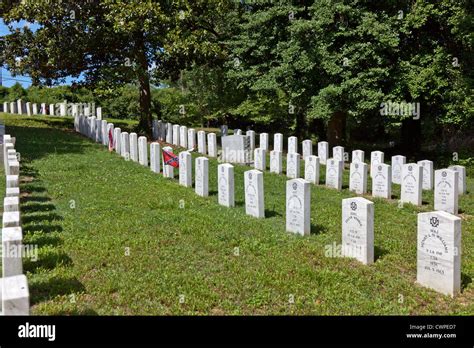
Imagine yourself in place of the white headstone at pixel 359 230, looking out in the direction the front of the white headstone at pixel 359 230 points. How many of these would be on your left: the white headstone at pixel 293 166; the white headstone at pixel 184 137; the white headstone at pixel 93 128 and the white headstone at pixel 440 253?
1

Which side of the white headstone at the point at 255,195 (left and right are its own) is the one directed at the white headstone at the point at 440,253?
left

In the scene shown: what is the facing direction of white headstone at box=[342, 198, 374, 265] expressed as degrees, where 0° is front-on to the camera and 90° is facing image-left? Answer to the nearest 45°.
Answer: approximately 45°

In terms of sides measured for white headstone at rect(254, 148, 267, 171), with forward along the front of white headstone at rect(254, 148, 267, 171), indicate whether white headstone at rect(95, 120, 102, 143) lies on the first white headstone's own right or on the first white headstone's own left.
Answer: on the first white headstone's own right

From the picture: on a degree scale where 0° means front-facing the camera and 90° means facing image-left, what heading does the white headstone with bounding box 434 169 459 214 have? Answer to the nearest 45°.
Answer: approximately 45°

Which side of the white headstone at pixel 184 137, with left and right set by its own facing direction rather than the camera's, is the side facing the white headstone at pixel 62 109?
right

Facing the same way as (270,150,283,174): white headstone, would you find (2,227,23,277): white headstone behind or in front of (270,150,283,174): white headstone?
in front

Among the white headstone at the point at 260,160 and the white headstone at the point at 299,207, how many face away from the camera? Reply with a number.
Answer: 0

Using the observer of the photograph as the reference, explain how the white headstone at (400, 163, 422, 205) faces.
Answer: facing the viewer and to the left of the viewer

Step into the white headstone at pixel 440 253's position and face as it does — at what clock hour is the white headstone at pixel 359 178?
the white headstone at pixel 359 178 is roughly at 4 o'clock from the white headstone at pixel 440 253.
